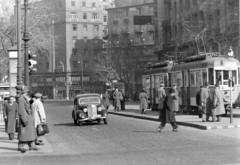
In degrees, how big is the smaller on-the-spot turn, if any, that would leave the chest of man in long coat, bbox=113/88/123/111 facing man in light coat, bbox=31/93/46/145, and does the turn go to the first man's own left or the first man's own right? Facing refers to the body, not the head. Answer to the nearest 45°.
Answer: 0° — they already face them

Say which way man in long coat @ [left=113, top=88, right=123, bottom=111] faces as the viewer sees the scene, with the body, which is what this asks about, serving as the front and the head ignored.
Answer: toward the camera

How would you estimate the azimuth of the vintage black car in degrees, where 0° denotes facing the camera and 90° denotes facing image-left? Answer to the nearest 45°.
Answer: approximately 0°
